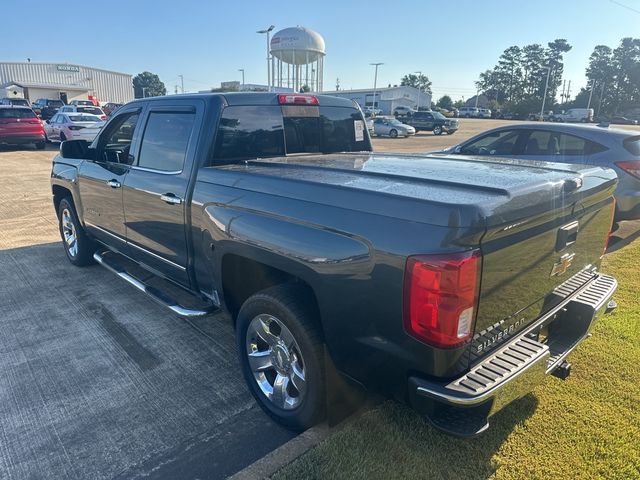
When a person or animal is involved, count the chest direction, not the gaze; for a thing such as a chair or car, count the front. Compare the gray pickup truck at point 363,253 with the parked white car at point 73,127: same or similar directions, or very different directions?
same or similar directions

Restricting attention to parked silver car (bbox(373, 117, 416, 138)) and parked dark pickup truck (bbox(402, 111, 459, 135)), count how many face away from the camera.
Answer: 0

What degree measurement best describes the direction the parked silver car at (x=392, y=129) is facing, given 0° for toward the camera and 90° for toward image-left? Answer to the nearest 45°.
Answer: approximately 315°

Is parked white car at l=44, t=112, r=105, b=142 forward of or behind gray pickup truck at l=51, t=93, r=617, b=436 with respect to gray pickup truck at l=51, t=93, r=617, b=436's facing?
forward

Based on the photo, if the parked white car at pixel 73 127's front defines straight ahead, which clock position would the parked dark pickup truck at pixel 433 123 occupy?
The parked dark pickup truck is roughly at 4 o'clock from the parked white car.

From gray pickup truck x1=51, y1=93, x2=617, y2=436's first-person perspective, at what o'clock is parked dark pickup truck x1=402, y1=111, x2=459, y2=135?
The parked dark pickup truck is roughly at 2 o'clock from the gray pickup truck.

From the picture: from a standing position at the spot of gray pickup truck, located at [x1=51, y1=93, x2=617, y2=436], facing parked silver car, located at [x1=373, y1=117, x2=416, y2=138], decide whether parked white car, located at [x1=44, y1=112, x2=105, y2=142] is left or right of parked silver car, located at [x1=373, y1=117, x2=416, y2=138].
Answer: left

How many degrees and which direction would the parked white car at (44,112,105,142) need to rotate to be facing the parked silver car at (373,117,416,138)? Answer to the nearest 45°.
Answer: approximately 135° to its right

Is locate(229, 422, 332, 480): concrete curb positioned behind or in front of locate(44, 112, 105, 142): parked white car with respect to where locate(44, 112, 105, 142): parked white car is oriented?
behind

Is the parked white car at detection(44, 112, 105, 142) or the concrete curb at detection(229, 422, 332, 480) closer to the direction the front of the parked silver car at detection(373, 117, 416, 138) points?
the concrete curb
